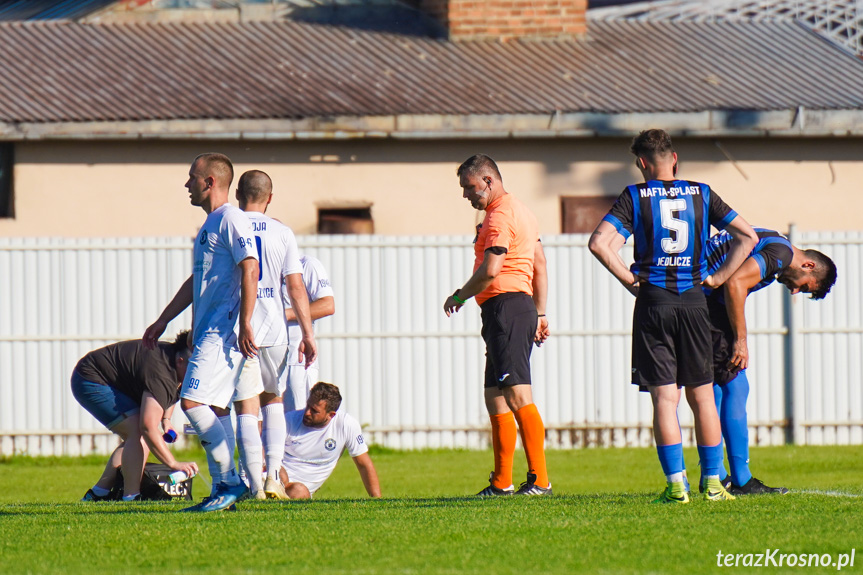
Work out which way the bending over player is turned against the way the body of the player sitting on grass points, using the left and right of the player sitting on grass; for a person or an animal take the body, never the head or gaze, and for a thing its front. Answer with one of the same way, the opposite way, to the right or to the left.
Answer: to the left

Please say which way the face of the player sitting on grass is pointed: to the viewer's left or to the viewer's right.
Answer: to the viewer's left

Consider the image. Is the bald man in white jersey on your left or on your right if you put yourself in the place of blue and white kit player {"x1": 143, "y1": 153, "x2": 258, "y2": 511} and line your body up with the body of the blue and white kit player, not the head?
on your right

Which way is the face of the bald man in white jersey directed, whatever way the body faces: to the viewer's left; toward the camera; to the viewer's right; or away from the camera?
away from the camera

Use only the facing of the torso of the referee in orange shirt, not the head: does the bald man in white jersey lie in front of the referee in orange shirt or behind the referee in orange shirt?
in front

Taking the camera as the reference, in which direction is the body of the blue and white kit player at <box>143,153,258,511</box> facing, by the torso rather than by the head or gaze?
to the viewer's left

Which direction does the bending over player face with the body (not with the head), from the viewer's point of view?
to the viewer's right

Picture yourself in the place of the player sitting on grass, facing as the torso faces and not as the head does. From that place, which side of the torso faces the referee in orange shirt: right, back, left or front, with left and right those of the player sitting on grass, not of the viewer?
left
